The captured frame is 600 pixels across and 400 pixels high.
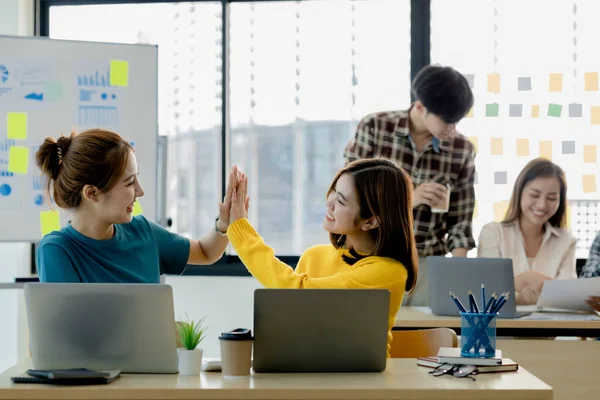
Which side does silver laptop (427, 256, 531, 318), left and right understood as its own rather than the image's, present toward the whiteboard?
left

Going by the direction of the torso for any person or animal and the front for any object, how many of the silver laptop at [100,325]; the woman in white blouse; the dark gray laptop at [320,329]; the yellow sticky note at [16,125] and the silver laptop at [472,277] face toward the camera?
2

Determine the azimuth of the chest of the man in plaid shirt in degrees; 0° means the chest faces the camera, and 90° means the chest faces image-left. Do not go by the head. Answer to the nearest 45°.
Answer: approximately 315°

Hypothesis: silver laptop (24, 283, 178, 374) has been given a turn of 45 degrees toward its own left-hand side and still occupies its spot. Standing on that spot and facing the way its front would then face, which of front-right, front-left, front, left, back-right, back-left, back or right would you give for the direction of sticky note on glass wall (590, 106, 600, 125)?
right

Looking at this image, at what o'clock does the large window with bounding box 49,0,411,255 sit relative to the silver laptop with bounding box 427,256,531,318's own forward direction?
The large window is roughly at 11 o'clock from the silver laptop.

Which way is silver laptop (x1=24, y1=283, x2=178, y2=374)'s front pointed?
away from the camera

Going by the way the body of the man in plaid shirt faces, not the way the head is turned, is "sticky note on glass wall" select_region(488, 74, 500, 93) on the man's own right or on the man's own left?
on the man's own left

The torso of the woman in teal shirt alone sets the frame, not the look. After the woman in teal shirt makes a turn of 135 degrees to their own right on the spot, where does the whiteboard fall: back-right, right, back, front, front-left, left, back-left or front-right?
right

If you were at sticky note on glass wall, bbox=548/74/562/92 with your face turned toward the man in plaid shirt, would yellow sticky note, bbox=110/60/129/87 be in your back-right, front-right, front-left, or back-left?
front-right

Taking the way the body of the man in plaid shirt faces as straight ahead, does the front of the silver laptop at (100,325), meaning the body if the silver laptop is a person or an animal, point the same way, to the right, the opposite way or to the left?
the opposite way

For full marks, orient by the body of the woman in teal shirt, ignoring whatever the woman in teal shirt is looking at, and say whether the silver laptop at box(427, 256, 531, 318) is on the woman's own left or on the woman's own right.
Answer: on the woman's own left

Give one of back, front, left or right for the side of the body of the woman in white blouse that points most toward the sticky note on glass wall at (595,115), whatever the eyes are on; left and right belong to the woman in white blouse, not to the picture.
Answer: back

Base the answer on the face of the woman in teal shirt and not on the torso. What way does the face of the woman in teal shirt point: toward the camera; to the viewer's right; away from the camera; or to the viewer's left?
to the viewer's right

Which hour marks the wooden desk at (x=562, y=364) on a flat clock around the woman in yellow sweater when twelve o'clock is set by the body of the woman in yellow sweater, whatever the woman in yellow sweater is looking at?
The wooden desk is roughly at 6 o'clock from the woman in yellow sweater.

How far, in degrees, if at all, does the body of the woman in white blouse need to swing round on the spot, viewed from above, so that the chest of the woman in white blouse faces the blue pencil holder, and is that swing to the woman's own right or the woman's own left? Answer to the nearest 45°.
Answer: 0° — they already face it

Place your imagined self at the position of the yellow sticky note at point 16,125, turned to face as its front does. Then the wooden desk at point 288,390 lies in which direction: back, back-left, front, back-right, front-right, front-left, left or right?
front

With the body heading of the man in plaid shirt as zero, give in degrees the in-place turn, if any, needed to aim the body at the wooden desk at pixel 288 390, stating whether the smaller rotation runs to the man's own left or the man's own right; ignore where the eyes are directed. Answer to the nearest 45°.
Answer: approximately 45° to the man's own right

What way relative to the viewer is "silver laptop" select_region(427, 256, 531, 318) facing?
away from the camera

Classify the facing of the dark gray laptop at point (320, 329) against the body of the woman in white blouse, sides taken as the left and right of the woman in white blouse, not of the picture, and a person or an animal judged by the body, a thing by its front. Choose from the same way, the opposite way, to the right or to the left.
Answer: the opposite way

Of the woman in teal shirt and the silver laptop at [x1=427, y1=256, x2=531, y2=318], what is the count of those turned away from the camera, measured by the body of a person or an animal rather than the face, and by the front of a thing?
1

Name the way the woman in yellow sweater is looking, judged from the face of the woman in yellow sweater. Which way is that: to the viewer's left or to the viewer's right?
to the viewer's left

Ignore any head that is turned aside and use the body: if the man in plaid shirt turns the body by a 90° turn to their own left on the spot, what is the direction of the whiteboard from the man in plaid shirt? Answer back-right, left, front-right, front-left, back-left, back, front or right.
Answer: back-left
